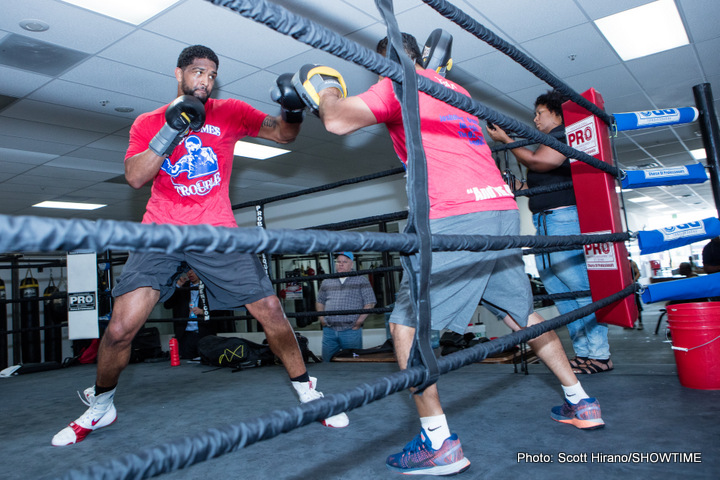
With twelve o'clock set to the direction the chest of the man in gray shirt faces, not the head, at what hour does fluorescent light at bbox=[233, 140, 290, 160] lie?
The fluorescent light is roughly at 5 o'clock from the man in gray shirt.

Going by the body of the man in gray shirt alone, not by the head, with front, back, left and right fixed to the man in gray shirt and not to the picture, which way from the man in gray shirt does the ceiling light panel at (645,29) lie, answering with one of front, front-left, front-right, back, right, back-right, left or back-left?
left

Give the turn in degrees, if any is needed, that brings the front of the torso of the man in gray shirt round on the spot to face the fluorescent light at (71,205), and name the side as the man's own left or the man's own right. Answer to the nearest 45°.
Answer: approximately 135° to the man's own right

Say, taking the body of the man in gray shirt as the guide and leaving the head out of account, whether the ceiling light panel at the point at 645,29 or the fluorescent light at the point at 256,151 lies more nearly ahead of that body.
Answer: the ceiling light panel

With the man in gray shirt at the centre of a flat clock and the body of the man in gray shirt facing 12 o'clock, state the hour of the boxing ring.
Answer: The boxing ring is roughly at 12 o'clock from the man in gray shirt.

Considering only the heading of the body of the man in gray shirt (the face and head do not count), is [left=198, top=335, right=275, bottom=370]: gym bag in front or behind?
in front

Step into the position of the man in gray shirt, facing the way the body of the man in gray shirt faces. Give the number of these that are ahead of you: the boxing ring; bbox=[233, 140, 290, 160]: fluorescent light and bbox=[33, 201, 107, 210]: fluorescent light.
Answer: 1

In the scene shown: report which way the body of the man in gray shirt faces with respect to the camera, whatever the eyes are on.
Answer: toward the camera

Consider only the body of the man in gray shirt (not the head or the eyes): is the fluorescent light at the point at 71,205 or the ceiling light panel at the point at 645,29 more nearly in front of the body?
the ceiling light panel

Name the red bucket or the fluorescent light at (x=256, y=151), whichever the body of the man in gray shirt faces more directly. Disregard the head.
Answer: the red bucket

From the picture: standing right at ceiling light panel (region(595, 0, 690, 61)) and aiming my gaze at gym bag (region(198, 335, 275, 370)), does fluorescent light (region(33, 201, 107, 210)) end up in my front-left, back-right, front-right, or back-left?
front-right

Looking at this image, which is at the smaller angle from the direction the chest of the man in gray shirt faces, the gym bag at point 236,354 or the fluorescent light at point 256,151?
the gym bag
